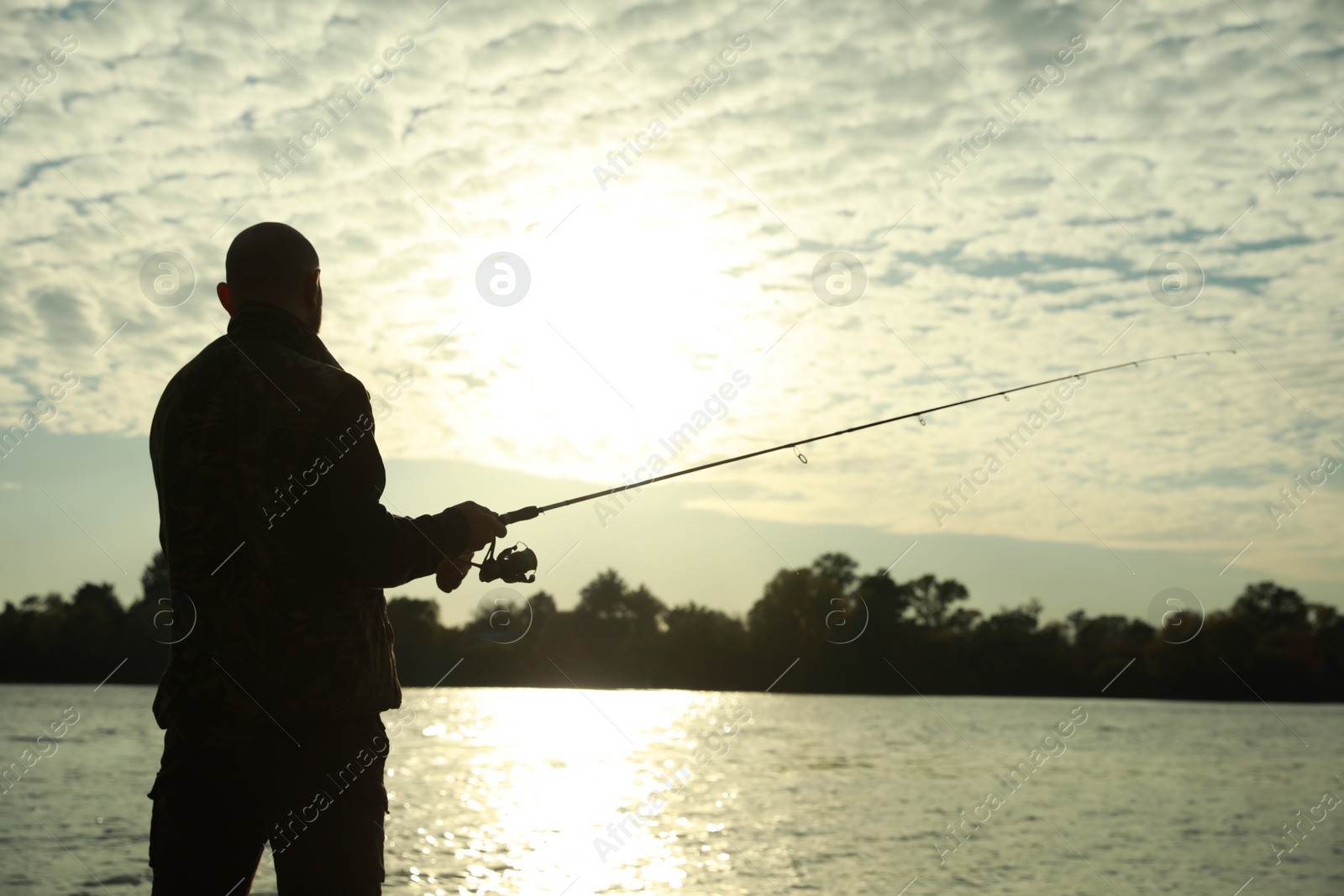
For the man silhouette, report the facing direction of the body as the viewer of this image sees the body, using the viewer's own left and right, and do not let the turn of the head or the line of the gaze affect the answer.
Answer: facing away from the viewer and to the right of the viewer
